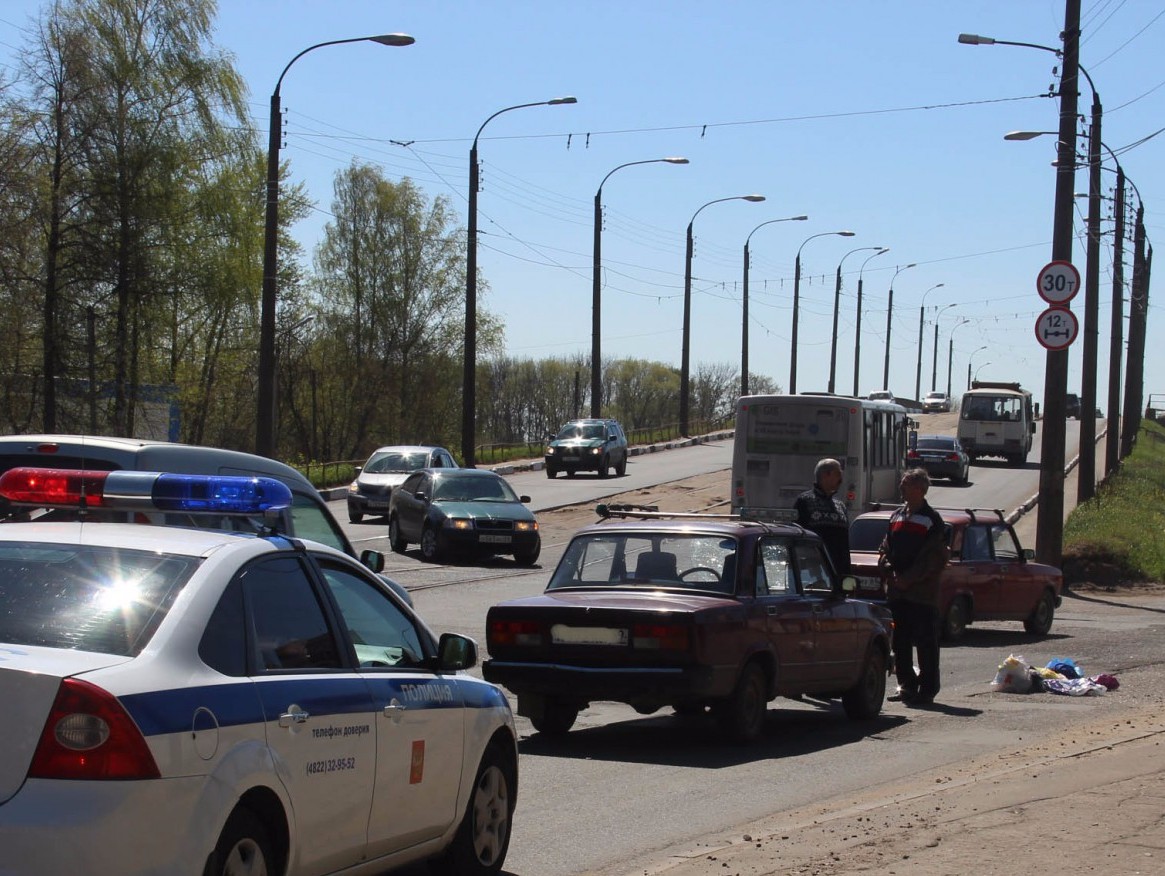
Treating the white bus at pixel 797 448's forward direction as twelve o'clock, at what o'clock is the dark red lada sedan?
The dark red lada sedan is roughly at 6 o'clock from the white bus.

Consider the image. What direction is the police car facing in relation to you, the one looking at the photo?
facing away from the viewer and to the right of the viewer

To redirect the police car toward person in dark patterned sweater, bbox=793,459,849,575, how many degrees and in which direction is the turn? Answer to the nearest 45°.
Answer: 0° — it already faces them

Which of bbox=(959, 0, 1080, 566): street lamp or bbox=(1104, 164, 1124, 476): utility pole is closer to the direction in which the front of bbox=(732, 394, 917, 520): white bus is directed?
the utility pole

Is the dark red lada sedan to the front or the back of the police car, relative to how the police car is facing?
to the front

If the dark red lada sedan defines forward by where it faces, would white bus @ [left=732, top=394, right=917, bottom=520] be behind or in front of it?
in front

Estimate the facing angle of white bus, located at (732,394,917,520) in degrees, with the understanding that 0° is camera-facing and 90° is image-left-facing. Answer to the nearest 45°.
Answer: approximately 180°

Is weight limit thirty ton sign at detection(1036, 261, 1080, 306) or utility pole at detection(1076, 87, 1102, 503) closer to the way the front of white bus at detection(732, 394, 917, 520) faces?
the utility pole
